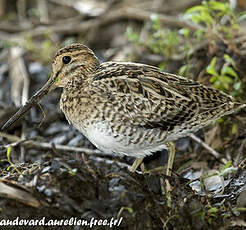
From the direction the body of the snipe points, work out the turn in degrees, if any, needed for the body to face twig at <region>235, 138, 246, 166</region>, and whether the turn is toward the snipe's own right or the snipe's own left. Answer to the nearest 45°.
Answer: approximately 180°

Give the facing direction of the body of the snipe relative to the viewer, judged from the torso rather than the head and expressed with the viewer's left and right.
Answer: facing to the left of the viewer

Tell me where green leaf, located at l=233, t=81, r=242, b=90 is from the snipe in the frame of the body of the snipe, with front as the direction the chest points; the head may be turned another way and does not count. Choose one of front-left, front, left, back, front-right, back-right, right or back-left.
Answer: back-right

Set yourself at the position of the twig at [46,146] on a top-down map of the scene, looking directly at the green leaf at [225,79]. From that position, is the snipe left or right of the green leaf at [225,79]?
right

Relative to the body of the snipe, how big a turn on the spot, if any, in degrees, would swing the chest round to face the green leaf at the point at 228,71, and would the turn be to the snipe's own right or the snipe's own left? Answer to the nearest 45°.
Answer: approximately 135° to the snipe's own right

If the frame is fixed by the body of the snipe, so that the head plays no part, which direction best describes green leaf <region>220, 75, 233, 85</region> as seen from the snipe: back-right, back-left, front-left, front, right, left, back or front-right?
back-right

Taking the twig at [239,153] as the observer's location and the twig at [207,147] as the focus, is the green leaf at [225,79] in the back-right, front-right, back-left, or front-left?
front-right
